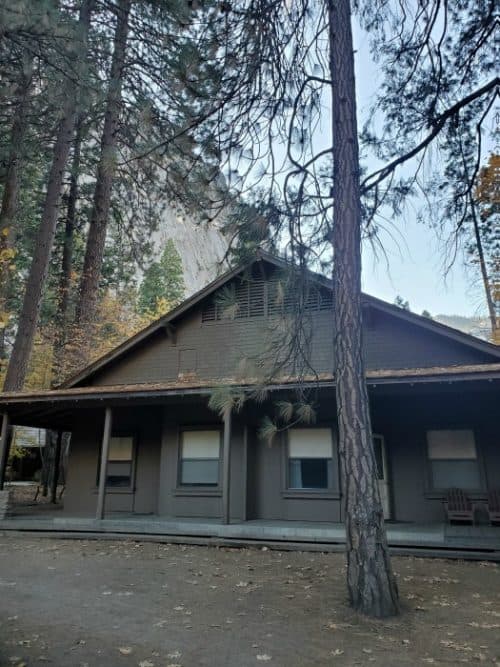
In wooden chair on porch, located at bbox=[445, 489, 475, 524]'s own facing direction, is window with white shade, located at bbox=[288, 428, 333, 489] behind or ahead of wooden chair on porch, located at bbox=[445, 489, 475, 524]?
behind

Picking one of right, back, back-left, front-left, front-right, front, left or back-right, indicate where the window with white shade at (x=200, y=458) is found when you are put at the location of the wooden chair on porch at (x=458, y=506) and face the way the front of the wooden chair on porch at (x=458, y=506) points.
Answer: back-right

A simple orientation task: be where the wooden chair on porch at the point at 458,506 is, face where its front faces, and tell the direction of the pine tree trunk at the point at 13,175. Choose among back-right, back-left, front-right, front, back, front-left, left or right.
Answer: back-right

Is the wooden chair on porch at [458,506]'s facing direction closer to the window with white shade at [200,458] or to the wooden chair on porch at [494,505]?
the wooden chair on porch

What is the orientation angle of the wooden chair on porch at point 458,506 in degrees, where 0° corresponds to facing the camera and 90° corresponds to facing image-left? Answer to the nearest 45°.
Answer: approximately 315°

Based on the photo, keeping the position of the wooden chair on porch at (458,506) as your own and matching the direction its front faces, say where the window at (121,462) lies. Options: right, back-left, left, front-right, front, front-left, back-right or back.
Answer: back-right

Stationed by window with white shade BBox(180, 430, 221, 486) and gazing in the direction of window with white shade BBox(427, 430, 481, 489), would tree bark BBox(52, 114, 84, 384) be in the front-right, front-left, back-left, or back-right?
back-left
